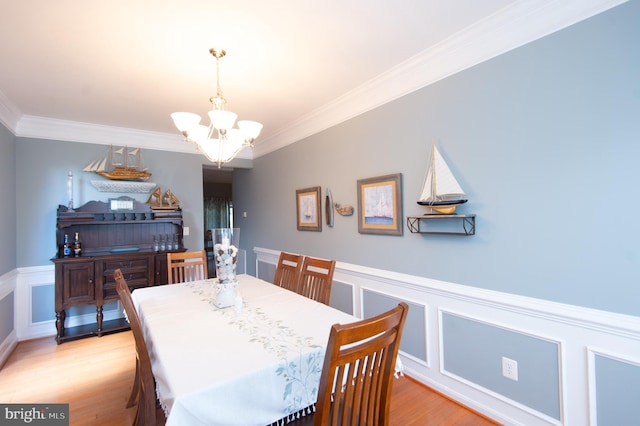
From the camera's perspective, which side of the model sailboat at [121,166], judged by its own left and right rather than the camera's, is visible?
left

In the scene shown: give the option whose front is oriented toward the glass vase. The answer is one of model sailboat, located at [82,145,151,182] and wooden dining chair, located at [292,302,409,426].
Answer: the wooden dining chair

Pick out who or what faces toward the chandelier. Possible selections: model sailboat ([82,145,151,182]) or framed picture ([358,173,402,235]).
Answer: the framed picture

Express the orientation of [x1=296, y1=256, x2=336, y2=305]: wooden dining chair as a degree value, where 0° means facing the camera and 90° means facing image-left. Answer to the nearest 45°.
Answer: approximately 45°

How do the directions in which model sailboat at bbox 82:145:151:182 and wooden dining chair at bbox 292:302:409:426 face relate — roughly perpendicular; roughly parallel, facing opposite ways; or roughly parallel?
roughly perpendicular

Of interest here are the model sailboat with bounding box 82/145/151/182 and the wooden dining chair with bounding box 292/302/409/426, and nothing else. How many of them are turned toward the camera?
0

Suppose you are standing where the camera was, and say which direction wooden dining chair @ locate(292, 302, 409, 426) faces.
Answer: facing away from the viewer and to the left of the viewer

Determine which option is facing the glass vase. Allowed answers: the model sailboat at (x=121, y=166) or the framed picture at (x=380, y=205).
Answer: the framed picture

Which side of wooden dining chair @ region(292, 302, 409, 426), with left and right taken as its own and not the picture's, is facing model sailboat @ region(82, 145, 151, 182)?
front

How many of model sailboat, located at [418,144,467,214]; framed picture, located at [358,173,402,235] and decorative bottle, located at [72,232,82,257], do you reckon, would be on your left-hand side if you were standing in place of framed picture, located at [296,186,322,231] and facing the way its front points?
2

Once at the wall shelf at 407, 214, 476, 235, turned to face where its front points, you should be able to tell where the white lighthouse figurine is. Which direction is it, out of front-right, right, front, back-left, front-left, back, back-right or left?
front-right

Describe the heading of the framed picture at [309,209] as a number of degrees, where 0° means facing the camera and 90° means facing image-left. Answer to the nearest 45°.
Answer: approximately 45°

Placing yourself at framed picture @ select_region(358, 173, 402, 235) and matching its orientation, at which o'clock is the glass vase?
The glass vase is roughly at 12 o'clock from the framed picture.
